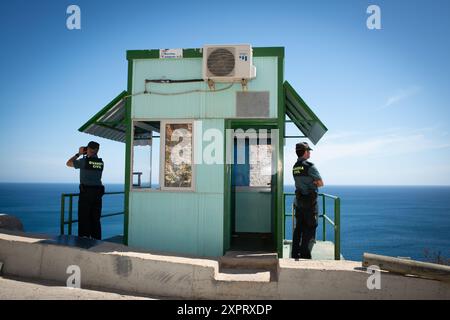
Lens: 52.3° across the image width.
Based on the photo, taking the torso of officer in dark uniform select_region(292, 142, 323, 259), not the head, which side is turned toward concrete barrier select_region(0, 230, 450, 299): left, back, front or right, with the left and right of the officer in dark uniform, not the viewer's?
back

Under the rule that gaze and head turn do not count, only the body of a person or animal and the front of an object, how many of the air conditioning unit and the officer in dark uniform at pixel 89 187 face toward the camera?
1

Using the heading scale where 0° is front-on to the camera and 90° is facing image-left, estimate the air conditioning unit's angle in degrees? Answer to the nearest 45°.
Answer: approximately 0°

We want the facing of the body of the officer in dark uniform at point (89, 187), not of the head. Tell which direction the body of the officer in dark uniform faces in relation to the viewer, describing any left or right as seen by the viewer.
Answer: facing away from the viewer and to the left of the viewer

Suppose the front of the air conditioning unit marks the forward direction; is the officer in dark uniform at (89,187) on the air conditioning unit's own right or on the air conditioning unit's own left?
on the air conditioning unit's own right

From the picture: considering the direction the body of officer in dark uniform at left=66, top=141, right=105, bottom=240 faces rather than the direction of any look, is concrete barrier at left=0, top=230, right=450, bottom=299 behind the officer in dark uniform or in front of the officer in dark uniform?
behind

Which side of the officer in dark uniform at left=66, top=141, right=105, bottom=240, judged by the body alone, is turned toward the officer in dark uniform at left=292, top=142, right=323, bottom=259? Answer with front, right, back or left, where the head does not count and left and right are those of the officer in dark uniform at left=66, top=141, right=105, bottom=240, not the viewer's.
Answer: back
